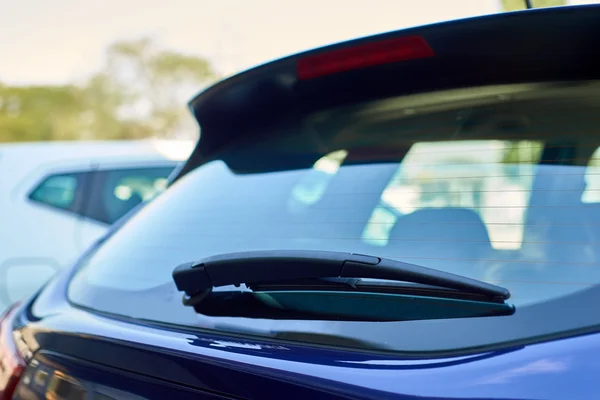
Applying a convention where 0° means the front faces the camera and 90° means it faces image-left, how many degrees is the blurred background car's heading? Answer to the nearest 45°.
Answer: approximately 270°

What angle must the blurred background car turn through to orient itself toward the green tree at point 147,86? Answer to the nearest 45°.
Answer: approximately 90° to its left

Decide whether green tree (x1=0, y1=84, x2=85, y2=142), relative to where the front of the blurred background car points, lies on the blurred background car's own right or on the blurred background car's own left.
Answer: on the blurred background car's own left
